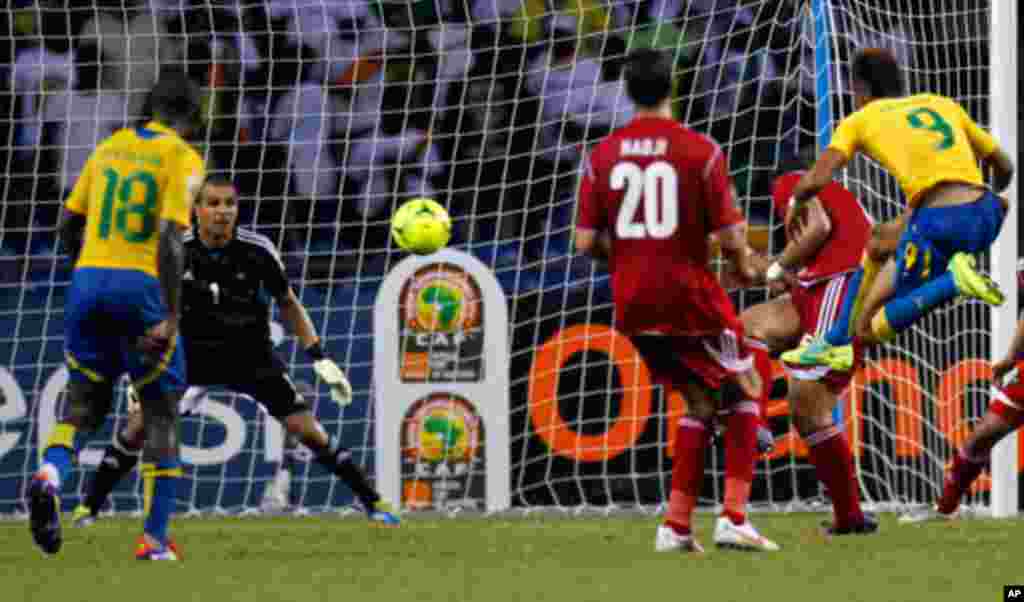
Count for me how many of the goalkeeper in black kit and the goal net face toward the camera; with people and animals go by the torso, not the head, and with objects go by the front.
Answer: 2

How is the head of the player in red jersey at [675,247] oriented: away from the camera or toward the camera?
away from the camera

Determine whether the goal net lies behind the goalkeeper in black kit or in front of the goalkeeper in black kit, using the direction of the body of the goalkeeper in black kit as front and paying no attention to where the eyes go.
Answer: behind

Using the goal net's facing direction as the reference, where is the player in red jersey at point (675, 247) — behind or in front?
in front

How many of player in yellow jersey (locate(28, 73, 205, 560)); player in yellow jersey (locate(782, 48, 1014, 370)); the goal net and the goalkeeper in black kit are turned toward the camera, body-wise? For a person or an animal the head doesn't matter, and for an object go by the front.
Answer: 2

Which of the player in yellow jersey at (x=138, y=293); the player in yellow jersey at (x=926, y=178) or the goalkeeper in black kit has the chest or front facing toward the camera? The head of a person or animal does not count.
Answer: the goalkeeper in black kit

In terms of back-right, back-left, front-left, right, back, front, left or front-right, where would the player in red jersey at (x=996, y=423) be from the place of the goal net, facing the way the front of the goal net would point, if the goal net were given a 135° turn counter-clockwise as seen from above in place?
right

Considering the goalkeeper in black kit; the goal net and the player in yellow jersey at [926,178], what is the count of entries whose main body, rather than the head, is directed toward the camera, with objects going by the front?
2

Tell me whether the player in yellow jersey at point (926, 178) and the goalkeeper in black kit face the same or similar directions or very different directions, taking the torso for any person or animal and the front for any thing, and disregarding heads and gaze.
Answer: very different directions

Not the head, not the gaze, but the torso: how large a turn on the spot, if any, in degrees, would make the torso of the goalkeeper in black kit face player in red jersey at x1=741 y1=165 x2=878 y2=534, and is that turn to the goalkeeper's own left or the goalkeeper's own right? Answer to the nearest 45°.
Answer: approximately 90° to the goalkeeper's own left

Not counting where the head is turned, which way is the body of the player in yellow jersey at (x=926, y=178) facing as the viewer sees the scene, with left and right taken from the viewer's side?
facing away from the viewer and to the left of the viewer

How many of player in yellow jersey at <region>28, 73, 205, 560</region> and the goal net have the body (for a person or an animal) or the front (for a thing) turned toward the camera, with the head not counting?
1

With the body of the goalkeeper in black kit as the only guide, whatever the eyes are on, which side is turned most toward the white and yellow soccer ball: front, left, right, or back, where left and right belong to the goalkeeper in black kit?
left

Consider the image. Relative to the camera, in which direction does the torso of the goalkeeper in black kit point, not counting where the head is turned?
toward the camera

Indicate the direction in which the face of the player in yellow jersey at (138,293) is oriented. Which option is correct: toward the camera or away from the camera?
away from the camera

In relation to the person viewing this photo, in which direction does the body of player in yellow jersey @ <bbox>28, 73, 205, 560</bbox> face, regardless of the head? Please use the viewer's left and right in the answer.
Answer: facing away from the viewer and to the right of the viewer
